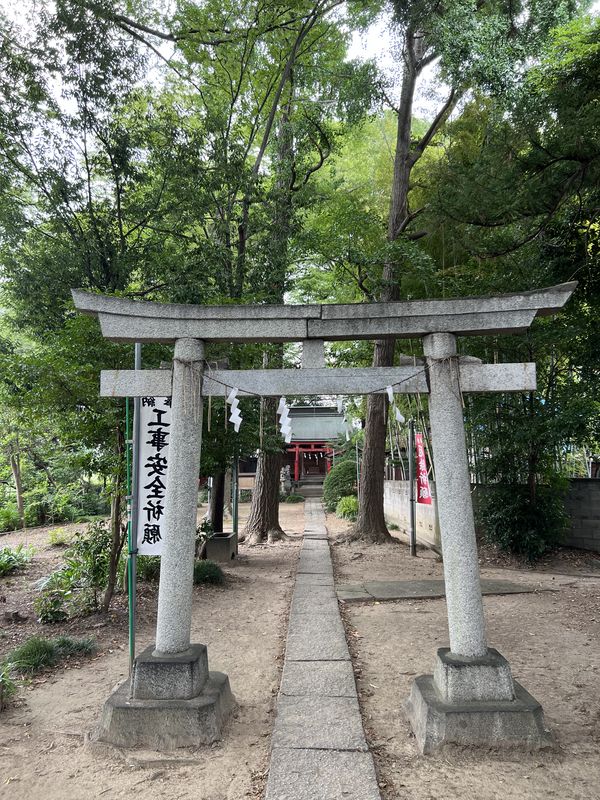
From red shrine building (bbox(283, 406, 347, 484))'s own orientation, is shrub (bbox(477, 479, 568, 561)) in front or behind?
in front

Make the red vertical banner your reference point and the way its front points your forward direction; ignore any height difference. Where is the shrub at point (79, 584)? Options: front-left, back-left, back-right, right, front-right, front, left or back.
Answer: front-right

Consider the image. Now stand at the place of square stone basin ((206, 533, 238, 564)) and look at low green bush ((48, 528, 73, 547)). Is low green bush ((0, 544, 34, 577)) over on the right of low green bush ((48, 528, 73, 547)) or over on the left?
left

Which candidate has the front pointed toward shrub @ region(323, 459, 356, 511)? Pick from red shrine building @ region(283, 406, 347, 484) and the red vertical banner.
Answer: the red shrine building

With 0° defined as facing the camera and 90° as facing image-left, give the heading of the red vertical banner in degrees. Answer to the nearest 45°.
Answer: approximately 0°

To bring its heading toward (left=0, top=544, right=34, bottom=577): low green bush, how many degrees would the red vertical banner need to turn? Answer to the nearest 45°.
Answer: approximately 90° to its right

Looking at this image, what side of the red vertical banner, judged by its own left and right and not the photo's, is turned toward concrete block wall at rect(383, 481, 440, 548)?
back

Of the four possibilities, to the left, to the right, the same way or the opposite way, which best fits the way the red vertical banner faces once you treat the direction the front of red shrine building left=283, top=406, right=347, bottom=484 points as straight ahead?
the same way

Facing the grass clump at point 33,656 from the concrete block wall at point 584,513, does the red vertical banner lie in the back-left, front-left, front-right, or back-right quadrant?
front-right

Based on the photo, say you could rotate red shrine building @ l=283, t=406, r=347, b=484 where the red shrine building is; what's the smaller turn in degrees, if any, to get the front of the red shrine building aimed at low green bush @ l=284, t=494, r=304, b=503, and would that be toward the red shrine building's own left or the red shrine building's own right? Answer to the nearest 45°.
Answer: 0° — it already faces it

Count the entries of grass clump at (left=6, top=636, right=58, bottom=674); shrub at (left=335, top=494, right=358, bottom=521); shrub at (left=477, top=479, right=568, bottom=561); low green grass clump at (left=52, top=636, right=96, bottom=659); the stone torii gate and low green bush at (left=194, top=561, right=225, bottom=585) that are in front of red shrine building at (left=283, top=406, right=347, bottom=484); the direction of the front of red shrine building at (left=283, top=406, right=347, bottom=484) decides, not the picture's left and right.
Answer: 6

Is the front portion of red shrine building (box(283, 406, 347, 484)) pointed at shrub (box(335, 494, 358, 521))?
yes

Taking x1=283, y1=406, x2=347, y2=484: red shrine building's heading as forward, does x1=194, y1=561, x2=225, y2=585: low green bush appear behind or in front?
in front

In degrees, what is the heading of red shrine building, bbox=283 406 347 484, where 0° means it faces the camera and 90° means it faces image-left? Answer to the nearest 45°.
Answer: approximately 0°

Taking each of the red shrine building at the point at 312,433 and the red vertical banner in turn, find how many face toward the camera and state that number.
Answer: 2

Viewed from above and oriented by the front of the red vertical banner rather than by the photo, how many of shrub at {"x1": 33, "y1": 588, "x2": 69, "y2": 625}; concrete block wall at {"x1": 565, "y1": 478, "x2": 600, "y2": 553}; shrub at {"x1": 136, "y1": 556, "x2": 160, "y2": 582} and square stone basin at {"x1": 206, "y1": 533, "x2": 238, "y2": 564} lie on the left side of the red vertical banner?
1
